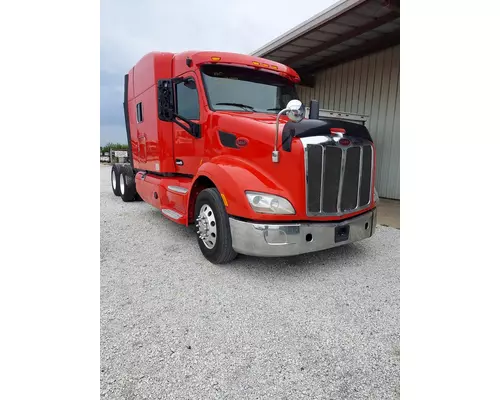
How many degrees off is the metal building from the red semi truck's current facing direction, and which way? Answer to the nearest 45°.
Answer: approximately 90° to its left

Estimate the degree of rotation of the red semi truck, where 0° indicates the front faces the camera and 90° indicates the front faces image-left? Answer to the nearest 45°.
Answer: approximately 315°
